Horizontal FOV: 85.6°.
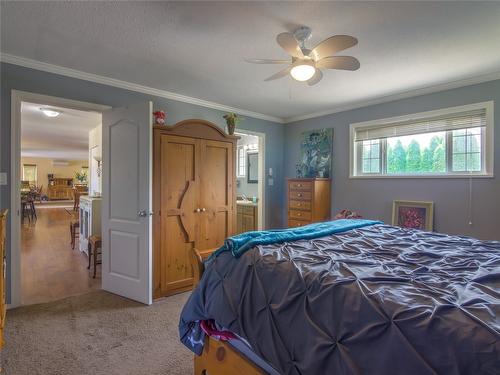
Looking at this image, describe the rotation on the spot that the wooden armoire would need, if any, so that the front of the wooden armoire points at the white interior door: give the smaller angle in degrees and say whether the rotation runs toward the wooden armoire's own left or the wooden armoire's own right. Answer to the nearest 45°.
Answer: approximately 135° to the wooden armoire's own right

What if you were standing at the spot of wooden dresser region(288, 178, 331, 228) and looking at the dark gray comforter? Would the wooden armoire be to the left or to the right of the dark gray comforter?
right

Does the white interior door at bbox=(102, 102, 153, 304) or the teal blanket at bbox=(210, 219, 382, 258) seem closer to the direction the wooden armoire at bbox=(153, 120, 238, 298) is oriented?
the teal blanket

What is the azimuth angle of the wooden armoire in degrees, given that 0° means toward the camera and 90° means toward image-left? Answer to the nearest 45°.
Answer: approximately 315°

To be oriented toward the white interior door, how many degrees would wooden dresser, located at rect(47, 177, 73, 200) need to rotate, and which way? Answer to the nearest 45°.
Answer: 0° — it already faces it

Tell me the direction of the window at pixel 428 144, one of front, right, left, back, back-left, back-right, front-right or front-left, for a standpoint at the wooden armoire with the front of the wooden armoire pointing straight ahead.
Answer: front-left

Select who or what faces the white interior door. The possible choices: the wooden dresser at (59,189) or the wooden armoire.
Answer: the wooden dresser

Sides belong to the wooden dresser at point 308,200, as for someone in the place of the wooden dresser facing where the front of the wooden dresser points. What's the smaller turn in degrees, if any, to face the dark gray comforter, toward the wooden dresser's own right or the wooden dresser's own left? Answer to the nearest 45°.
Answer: approximately 45° to the wooden dresser's own left

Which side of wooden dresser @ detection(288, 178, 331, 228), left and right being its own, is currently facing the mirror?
right

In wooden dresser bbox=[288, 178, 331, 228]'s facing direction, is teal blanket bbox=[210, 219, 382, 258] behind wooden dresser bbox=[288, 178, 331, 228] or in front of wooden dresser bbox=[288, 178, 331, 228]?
in front

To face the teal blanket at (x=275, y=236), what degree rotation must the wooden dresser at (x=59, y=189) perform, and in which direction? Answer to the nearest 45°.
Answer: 0° — it already faces it

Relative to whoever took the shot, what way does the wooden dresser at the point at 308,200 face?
facing the viewer and to the left of the viewer

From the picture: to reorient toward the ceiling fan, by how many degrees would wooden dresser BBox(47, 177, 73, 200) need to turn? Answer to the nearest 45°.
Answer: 0° — it already faces it

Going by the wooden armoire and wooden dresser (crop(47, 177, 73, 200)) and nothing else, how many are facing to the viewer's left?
0

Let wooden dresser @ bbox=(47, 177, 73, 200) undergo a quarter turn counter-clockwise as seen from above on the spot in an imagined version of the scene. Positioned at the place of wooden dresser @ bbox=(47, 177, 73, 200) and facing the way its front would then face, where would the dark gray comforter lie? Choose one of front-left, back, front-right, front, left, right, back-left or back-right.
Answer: right
